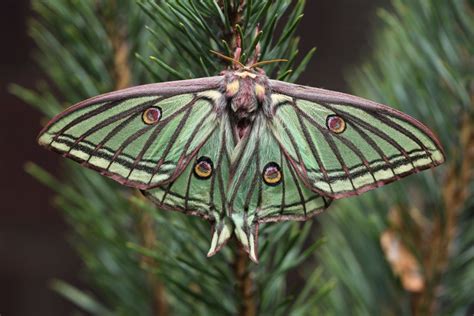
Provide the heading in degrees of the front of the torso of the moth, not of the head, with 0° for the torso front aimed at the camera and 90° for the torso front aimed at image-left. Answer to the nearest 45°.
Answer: approximately 180°
